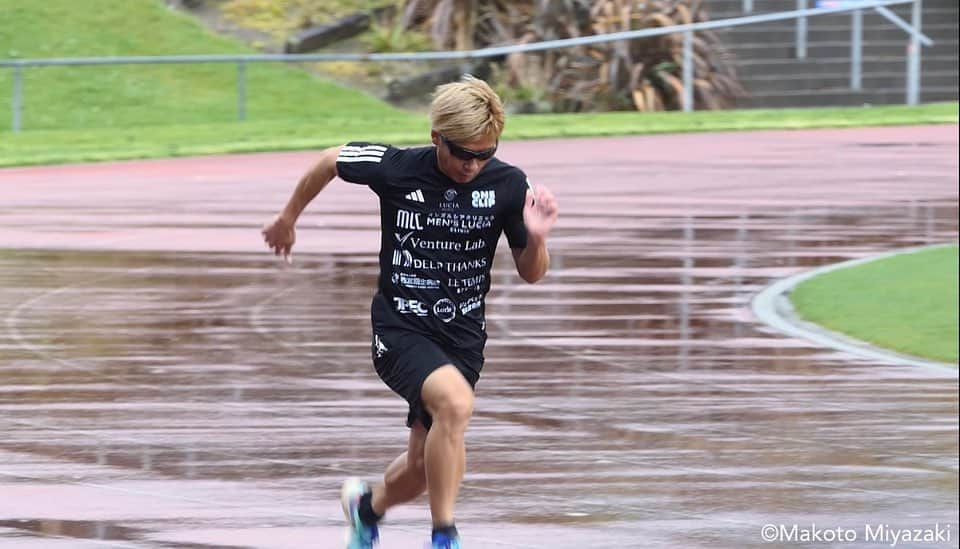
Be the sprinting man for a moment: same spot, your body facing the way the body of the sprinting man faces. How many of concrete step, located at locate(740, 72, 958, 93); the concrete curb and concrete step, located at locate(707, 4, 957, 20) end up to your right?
0

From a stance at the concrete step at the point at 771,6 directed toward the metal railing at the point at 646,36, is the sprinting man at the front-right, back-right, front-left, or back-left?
front-left

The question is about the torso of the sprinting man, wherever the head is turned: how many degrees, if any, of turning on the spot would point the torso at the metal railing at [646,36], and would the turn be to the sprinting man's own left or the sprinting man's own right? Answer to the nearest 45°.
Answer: approximately 135° to the sprinting man's own left

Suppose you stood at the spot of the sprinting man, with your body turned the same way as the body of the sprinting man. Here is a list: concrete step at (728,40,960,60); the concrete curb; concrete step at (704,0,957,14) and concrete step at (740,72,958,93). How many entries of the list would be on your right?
0

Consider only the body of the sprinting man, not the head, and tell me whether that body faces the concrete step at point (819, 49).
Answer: no

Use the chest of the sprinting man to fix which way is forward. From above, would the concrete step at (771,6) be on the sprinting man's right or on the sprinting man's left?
on the sprinting man's left

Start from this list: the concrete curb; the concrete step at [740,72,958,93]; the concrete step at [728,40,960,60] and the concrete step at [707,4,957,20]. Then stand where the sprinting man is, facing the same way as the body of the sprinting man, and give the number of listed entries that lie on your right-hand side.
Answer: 0

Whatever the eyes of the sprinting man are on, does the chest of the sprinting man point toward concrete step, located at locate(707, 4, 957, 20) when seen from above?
no

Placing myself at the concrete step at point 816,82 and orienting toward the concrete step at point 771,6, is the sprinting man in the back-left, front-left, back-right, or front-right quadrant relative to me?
back-left

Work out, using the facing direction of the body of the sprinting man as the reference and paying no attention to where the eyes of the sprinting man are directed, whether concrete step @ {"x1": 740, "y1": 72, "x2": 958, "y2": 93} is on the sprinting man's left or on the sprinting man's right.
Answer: on the sprinting man's left

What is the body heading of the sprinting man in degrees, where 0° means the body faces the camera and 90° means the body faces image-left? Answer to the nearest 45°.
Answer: approximately 315°

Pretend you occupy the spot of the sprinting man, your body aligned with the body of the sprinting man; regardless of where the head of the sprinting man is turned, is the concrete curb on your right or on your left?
on your left
